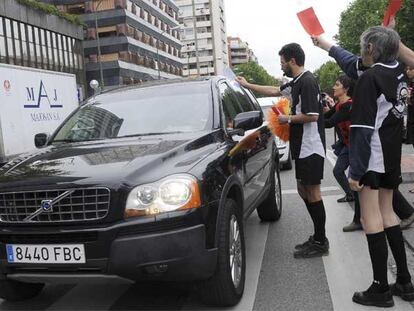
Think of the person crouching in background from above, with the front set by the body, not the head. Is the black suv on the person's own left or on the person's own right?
on the person's own left

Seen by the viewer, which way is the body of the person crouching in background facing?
to the viewer's left
